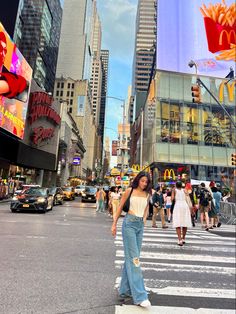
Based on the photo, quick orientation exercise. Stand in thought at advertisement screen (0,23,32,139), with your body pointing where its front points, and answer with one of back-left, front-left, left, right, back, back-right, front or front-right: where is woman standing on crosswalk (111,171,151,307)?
front-right

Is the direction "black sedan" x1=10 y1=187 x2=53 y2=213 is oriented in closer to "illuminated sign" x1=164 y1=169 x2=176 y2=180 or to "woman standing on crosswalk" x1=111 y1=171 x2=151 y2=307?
the woman standing on crosswalk

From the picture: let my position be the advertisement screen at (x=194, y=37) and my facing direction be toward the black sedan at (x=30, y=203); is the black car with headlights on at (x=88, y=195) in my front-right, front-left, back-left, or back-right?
front-right

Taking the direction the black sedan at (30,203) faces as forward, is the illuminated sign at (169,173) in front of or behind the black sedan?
behind

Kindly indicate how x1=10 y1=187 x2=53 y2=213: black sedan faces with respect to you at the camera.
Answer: facing the viewer and to the left of the viewer

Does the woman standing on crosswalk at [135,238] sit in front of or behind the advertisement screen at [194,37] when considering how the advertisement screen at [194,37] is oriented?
in front

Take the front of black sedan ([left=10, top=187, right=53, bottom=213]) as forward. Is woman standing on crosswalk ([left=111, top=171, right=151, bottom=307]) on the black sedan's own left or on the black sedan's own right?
on the black sedan's own left

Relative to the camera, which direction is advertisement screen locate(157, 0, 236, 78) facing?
toward the camera

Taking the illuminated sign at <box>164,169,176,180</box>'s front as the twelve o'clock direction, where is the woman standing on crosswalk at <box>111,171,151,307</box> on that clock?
The woman standing on crosswalk is roughly at 12 o'clock from the illuminated sign.

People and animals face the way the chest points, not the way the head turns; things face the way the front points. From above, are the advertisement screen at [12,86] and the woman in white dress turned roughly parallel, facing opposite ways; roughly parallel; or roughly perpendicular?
roughly perpendicular
